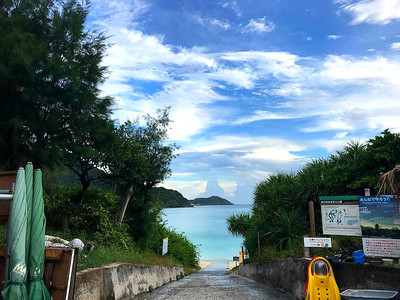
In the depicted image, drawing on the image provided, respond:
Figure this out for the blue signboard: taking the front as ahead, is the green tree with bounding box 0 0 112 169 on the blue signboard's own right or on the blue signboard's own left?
on the blue signboard's own right

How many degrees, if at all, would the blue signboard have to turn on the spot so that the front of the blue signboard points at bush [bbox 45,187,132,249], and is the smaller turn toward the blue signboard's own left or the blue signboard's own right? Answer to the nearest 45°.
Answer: approximately 90° to the blue signboard's own right

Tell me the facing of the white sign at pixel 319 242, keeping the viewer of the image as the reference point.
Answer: facing the viewer

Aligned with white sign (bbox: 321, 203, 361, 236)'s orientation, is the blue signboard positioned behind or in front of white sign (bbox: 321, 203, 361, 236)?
in front

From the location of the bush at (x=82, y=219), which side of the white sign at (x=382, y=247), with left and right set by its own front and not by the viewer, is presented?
right

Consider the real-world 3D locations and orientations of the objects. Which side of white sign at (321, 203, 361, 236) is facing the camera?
front

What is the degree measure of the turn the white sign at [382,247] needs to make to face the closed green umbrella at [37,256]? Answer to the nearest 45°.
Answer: approximately 45° to its right

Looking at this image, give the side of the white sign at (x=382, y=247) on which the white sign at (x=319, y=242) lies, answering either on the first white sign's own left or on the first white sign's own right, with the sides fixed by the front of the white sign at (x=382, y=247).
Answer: on the first white sign's own right

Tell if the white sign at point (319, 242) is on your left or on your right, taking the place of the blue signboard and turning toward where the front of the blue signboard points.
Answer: on your right

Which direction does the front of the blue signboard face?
toward the camera

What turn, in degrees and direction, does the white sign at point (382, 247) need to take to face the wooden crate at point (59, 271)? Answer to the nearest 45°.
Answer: approximately 45° to its right

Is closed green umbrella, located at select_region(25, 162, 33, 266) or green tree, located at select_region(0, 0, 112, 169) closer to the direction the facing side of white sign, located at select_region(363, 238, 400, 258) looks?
the closed green umbrella
